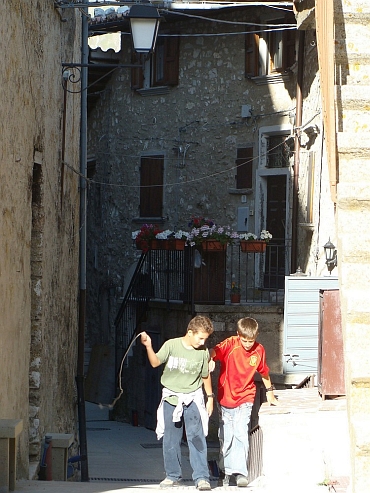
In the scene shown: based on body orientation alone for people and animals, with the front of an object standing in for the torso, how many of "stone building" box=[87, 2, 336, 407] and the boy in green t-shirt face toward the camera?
2

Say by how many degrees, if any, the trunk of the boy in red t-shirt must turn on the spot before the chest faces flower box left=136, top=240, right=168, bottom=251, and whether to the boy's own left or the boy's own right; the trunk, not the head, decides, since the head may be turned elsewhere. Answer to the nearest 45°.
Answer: approximately 180°

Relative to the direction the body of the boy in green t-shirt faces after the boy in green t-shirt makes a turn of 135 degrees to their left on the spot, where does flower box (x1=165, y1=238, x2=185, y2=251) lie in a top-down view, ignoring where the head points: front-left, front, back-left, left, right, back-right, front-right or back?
front-left

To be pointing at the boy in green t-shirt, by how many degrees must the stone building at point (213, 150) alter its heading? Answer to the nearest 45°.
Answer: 0° — it already faces them

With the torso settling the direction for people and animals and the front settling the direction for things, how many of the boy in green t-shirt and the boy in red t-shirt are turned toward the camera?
2

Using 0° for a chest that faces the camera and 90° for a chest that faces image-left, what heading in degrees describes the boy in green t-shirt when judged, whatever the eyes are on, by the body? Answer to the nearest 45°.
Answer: approximately 0°

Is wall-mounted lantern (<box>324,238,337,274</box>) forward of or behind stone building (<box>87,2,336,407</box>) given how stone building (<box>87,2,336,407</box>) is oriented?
forward

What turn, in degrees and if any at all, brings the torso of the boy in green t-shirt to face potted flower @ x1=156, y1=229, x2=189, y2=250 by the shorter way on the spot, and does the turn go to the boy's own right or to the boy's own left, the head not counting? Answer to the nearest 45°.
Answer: approximately 180°

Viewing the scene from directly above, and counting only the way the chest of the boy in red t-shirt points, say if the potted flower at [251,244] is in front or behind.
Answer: behind

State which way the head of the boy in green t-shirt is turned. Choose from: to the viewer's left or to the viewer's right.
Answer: to the viewer's right

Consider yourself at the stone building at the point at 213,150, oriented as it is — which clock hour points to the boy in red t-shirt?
The boy in red t-shirt is roughly at 12 o'clock from the stone building.

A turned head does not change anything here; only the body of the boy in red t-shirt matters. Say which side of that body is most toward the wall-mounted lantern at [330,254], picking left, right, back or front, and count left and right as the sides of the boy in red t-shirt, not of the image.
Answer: back

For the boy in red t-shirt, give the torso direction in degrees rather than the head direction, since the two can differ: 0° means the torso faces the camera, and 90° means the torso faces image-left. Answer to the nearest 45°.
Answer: approximately 0°

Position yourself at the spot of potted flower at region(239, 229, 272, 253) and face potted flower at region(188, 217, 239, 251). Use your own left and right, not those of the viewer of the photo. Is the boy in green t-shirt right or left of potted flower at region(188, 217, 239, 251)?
left
